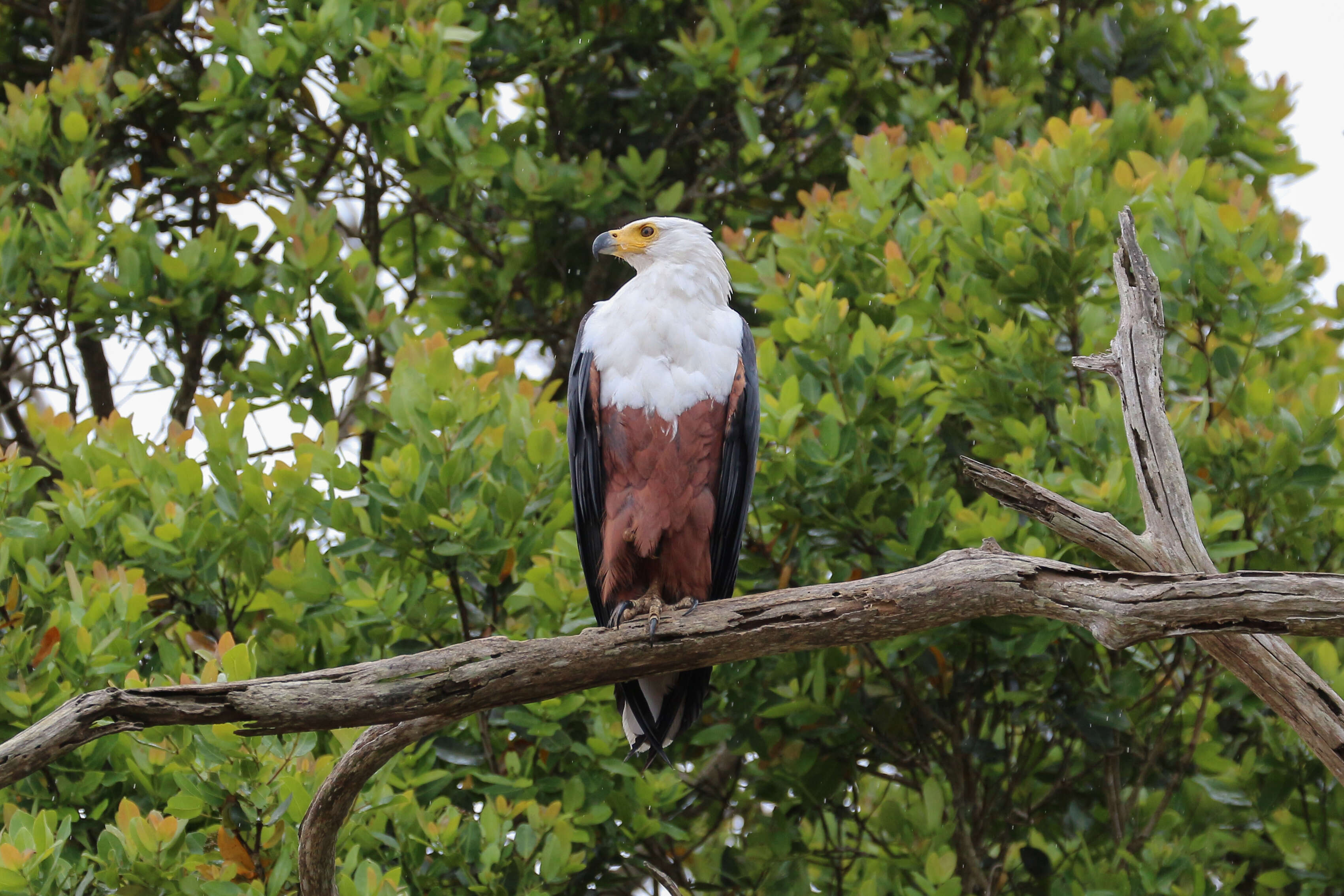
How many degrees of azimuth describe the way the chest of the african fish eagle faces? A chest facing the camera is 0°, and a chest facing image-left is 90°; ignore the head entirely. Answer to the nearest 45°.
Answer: approximately 0°

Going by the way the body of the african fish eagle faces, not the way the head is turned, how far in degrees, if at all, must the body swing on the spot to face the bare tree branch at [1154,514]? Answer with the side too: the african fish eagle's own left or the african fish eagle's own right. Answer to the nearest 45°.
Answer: approximately 45° to the african fish eagle's own left

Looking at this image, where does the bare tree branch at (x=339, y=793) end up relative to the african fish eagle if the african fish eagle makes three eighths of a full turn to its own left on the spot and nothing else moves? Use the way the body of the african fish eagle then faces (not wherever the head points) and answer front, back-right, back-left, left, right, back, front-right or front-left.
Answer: back
